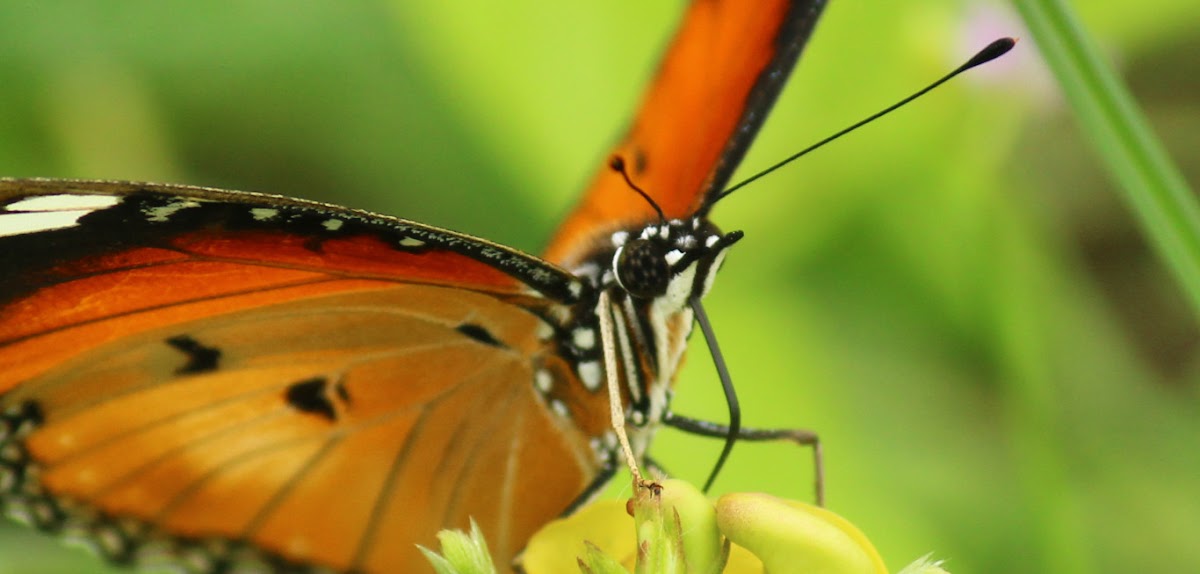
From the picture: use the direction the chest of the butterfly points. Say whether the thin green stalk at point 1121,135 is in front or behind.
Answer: in front

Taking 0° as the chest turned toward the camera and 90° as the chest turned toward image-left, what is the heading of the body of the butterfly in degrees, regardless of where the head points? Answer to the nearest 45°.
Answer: approximately 270°
